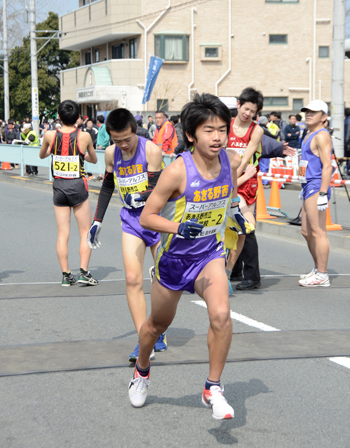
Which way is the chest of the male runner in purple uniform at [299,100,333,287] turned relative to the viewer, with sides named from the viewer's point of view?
facing to the left of the viewer

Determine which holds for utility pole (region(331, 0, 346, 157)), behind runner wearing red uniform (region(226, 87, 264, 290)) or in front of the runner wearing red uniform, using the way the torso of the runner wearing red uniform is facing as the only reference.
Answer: behind

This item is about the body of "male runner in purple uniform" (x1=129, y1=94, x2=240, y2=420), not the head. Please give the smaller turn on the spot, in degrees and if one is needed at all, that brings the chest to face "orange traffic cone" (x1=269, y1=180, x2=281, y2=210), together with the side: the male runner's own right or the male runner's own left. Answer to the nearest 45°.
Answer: approximately 135° to the male runner's own left

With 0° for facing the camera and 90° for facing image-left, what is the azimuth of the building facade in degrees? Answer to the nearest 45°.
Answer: approximately 45°

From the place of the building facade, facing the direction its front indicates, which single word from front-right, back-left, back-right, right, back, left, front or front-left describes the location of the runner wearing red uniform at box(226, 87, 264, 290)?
front-left

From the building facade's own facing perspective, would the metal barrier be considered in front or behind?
in front

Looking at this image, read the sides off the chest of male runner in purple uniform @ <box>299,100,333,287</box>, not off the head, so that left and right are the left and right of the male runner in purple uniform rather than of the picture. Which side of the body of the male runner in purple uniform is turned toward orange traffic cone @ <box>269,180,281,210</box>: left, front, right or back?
right

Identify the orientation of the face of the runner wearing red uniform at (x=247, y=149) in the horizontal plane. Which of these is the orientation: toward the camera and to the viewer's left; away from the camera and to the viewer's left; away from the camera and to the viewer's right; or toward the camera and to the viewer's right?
toward the camera and to the viewer's left

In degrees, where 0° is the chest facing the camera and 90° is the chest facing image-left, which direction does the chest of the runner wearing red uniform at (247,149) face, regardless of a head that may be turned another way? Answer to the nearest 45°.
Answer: approximately 45°
